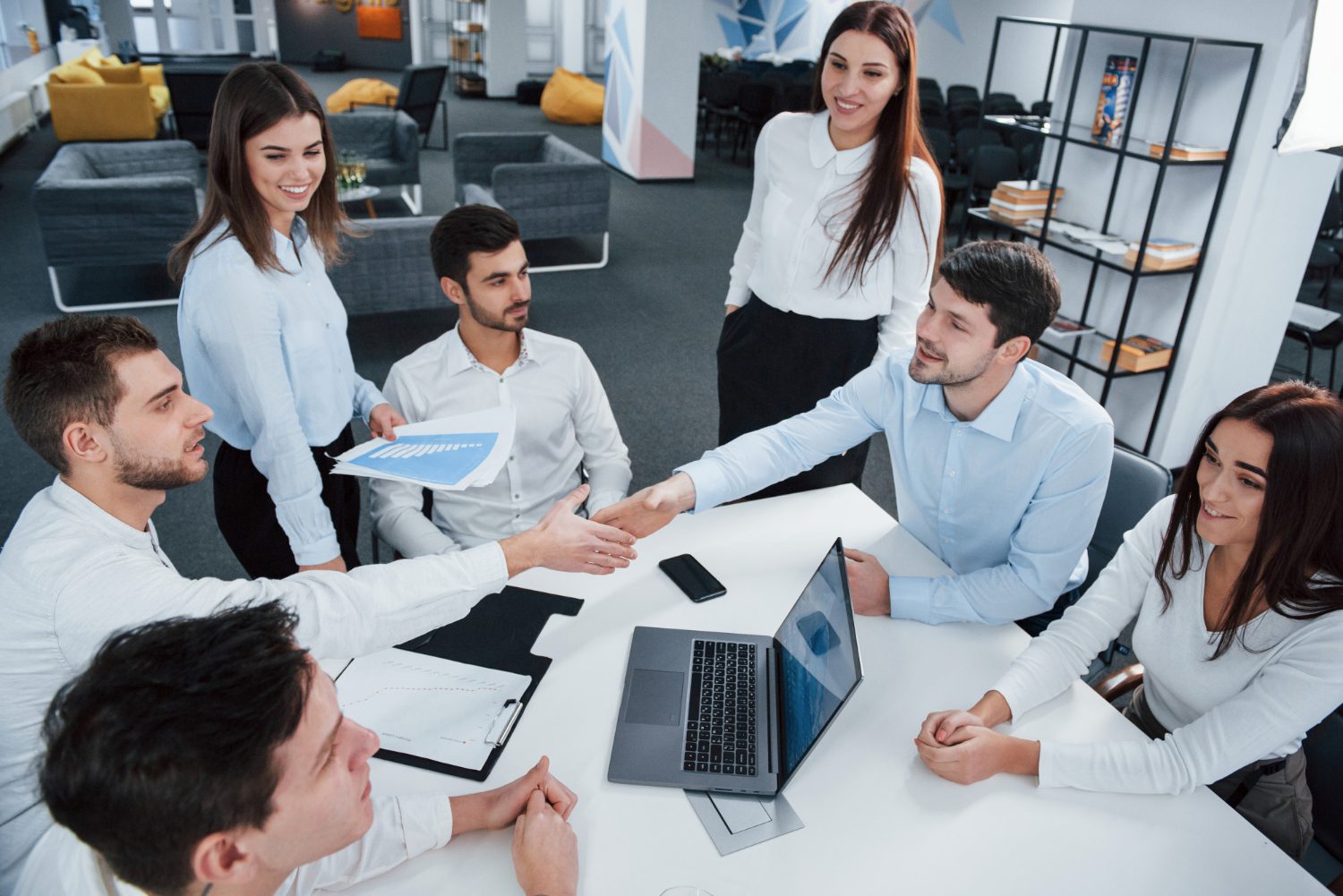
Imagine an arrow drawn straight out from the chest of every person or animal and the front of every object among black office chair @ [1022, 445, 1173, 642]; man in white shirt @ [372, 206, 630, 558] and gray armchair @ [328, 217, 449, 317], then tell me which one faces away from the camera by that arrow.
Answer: the gray armchair

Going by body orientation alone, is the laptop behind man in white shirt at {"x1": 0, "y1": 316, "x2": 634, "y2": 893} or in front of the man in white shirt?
in front

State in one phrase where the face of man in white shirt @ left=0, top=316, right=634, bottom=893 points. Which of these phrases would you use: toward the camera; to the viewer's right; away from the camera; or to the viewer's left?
to the viewer's right

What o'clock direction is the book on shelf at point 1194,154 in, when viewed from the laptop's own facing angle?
The book on shelf is roughly at 4 o'clock from the laptop.

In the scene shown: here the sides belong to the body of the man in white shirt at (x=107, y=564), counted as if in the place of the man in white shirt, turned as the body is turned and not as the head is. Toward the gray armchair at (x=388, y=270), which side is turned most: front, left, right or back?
left

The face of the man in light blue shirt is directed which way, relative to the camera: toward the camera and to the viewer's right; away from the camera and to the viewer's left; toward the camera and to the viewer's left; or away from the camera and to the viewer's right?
toward the camera and to the viewer's left

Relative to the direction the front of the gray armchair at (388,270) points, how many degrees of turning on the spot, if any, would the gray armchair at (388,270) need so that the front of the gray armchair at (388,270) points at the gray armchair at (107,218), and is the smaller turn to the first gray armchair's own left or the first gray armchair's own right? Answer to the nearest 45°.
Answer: approximately 45° to the first gray armchair's own left

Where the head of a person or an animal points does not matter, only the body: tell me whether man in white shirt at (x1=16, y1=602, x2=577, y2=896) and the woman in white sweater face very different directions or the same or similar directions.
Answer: very different directions

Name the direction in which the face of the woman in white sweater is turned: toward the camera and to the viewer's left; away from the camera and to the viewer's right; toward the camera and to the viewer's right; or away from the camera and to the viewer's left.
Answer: toward the camera and to the viewer's left

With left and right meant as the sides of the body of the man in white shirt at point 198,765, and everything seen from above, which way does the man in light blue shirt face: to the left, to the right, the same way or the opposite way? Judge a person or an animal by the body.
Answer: the opposite way

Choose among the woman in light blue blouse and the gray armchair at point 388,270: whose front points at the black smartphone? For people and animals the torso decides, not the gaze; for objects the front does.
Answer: the woman in light blue blouse

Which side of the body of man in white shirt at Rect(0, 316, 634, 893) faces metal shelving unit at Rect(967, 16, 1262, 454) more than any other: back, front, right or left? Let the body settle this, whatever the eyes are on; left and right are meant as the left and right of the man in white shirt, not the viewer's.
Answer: front

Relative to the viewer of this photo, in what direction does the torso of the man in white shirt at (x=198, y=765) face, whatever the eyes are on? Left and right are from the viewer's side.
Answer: facing to the right of the viewer

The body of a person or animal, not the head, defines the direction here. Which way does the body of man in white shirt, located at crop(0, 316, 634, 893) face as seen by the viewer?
to the viewer's right

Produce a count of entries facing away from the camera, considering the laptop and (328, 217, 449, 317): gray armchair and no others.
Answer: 1

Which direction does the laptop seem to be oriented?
to the viewer's left

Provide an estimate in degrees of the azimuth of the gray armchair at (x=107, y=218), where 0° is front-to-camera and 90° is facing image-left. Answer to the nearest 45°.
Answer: approximately 270°

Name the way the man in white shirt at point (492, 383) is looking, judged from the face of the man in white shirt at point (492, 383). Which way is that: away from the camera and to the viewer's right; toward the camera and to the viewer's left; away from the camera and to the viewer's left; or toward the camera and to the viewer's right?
toward the camera and to the viewer's right
